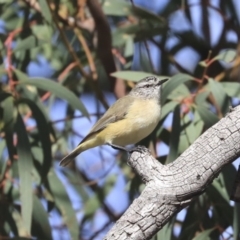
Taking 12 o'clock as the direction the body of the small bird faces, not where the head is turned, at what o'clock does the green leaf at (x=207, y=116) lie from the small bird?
The green leaf is roughly at 12 o'clock from the small bird.

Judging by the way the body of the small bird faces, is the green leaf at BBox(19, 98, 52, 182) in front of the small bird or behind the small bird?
behind

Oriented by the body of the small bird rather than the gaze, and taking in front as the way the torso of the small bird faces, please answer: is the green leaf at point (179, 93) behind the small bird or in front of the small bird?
in front

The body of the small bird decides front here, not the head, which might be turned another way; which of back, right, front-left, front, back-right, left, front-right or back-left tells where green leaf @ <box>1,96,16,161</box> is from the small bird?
back

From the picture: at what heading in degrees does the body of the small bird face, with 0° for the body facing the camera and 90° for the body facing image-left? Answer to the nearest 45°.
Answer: approximately 270°

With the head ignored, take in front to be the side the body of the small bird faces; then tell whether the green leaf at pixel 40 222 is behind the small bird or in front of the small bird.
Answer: behind
